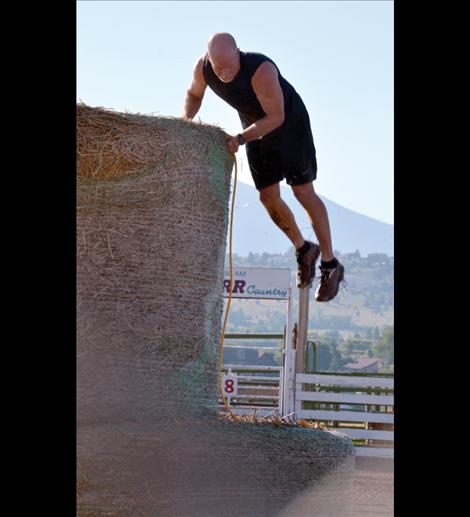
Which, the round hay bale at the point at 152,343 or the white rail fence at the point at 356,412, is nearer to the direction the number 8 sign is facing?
the round hay bale

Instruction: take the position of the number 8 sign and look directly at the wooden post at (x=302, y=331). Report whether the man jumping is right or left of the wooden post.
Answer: right

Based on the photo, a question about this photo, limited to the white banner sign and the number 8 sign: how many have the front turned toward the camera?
2

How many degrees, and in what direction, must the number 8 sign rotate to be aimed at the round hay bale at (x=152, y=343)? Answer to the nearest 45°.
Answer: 0° — it already faces it

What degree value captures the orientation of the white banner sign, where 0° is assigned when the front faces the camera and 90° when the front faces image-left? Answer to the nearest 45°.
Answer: approximately 0°

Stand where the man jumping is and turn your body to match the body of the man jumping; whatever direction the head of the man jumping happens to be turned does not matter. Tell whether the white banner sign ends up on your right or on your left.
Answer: on your right

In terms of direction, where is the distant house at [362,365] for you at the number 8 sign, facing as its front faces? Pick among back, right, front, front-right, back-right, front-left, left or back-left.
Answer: back

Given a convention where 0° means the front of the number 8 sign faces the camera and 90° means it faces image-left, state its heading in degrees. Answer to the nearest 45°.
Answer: approximately 0°

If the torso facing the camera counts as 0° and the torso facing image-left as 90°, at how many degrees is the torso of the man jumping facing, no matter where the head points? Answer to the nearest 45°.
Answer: approximately 45°
